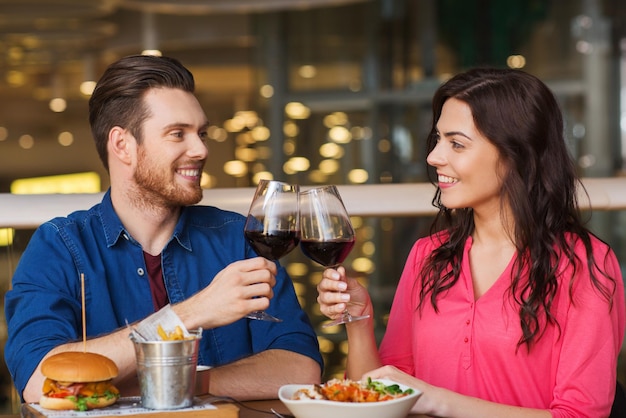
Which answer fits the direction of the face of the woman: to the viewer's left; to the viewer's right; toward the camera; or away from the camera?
to the viewer's left

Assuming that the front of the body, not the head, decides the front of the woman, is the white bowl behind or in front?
in front

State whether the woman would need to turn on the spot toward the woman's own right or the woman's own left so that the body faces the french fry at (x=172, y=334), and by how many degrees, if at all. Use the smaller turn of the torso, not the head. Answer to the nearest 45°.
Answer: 0° — they already face it

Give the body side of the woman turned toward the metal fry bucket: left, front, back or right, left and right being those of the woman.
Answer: front

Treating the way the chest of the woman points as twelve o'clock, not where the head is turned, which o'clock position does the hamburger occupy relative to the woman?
The hamburger is roughly at 12 o'clock from the woman.

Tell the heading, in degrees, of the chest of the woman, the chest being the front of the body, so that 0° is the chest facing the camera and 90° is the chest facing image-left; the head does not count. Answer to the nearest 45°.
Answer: approximately 45°

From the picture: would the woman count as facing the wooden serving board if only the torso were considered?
yes

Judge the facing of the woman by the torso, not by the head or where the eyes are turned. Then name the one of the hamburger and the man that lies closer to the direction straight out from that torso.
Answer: the hamburger

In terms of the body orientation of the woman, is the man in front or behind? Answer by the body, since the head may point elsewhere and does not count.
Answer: in front
